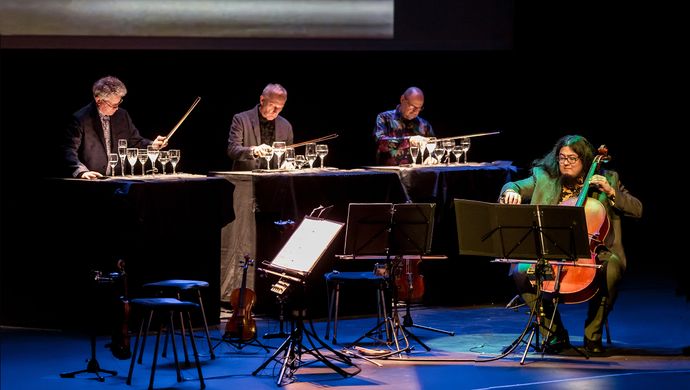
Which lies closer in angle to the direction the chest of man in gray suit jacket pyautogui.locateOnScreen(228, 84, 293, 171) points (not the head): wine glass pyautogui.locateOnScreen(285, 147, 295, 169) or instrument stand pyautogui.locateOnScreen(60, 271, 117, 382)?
the wine glass

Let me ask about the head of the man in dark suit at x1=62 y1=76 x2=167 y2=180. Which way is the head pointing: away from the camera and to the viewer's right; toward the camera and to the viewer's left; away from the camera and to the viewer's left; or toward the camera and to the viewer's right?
toward the camera and to the viewer's right

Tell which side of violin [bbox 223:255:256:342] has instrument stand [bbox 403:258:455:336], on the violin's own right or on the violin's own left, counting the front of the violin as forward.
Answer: on the violin's own left

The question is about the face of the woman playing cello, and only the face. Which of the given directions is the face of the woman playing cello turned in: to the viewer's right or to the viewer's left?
to the viewer's left

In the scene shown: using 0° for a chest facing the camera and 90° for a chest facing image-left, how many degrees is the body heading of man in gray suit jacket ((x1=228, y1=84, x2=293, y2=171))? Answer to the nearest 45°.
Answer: approximately 315°

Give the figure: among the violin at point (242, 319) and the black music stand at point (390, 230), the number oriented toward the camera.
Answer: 1

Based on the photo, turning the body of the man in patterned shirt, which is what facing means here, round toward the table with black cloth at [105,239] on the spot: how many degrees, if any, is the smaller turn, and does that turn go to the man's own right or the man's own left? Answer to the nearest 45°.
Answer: approximately 90° to the man's own right

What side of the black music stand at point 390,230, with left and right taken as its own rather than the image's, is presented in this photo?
back
